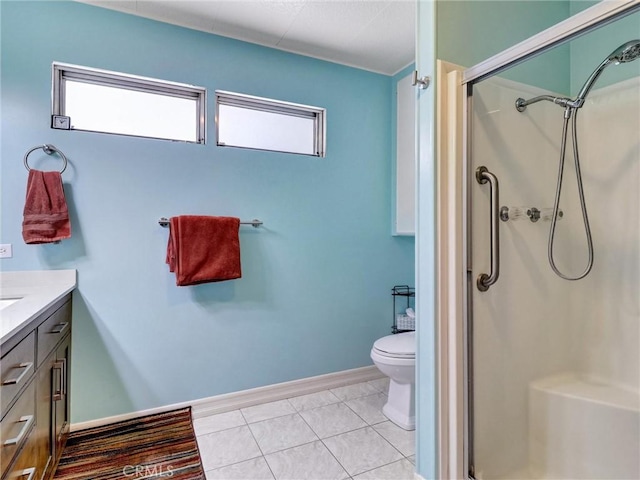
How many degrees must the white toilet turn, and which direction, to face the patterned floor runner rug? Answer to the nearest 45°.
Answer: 0° — it already faces it

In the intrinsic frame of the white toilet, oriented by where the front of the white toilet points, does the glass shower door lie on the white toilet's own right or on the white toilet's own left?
on the white toilet's own left

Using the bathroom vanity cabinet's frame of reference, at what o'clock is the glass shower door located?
The glass shower door is roughly at 1 o'clock from the bathroom vanity cabinet.

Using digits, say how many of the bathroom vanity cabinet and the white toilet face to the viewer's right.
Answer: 1

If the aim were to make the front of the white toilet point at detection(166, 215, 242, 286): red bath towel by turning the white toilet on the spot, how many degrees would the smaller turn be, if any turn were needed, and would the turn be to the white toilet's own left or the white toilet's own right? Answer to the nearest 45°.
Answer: approximately 45° to the white toilet's own right

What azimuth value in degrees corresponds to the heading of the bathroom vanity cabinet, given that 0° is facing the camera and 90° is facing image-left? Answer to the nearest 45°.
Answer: approximately 270°

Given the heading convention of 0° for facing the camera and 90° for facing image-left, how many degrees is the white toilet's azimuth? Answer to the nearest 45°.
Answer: approximately 45°

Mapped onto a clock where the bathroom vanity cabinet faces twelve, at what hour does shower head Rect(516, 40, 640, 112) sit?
The shower head is roughly at 1 o'clock from the bathroom vanity cabinet.

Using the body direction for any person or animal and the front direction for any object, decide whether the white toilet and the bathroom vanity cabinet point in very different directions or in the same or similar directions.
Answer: very different directions

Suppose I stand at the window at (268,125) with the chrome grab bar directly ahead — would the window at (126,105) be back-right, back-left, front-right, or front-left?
back-right
